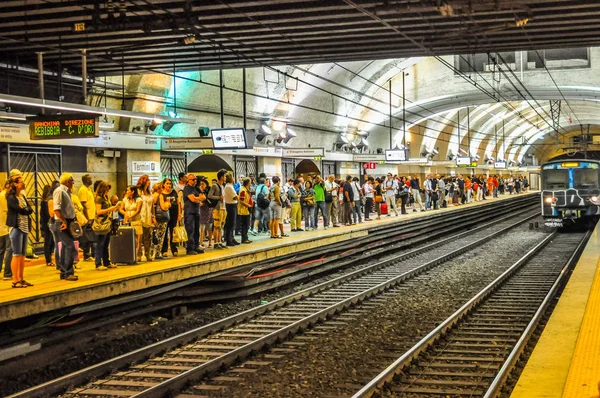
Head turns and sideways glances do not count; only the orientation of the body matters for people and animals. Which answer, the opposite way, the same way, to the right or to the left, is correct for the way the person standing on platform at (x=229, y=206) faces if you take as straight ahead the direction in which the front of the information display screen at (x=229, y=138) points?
to the left

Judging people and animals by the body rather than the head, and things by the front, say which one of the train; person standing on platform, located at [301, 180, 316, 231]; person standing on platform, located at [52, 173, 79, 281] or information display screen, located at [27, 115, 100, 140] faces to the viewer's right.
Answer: person standing on platform, located at [52, 173, 79, 281]

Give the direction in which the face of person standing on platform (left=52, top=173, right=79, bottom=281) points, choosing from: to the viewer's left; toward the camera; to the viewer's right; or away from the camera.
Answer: to the viewer's right

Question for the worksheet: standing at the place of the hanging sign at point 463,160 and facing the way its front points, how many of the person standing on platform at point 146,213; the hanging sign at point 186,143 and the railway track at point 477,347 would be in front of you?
3

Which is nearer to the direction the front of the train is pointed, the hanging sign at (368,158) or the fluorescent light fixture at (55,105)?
the fluorescent light fixture
